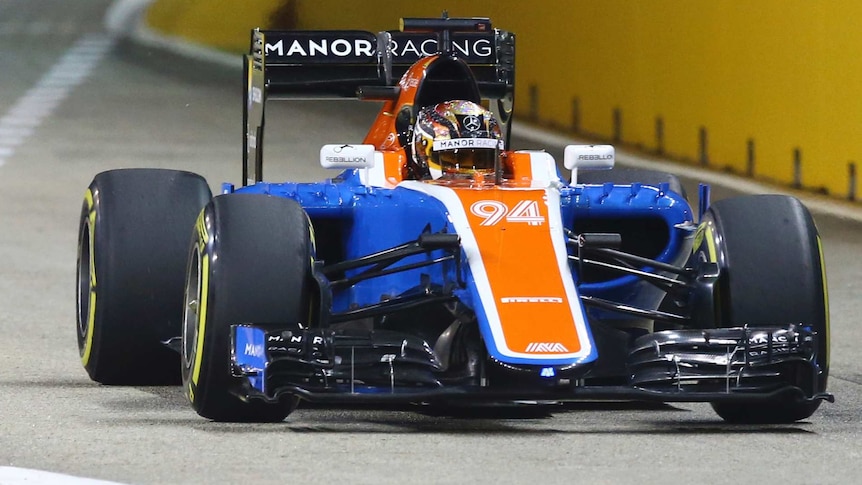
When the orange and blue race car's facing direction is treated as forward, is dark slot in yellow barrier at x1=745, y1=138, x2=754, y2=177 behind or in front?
behind

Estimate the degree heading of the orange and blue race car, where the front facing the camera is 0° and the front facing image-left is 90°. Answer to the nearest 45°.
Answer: approximately 0°
